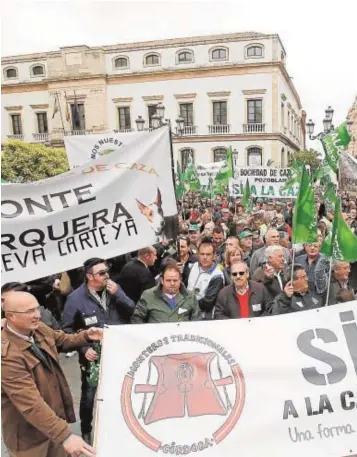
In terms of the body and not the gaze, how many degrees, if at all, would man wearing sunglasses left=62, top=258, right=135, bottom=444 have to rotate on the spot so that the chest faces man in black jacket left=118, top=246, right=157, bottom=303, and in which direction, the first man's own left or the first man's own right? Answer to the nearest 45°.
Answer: approximately 135° to the first man's own left

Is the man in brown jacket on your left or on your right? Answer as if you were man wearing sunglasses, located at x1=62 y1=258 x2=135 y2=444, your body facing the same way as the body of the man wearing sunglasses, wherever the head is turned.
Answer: on your right

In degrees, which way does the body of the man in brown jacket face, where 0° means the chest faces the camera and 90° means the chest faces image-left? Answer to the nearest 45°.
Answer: approximately 315°

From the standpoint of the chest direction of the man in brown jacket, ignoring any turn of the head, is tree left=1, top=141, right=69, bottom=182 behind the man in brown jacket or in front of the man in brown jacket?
behind

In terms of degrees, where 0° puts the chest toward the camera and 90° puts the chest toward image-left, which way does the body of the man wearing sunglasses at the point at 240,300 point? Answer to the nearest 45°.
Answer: approximately 0°

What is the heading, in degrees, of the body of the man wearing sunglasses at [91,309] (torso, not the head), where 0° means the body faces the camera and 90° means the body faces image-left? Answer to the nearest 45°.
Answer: approximately 315°

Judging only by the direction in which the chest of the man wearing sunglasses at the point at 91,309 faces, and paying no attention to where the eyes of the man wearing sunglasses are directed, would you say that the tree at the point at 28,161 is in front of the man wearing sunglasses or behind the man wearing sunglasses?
behind

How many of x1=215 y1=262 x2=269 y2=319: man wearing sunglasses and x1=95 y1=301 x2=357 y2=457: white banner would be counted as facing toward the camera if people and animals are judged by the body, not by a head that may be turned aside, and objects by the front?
2
